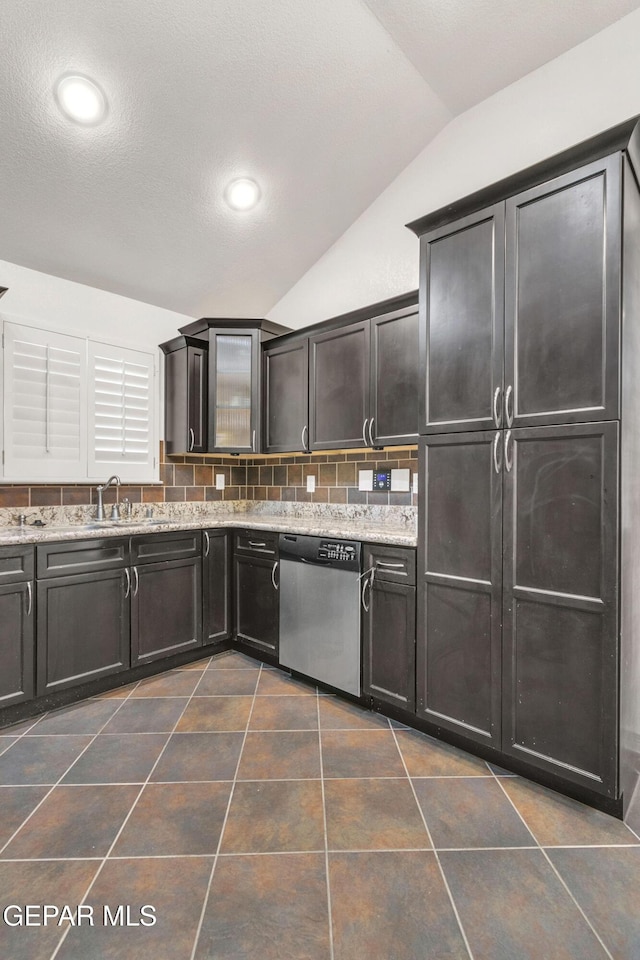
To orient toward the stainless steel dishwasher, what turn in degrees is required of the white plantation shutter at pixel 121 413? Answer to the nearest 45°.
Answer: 0° — it already faces it

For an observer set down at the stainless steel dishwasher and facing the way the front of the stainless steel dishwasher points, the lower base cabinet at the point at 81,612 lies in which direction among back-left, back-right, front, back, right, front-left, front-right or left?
front-right

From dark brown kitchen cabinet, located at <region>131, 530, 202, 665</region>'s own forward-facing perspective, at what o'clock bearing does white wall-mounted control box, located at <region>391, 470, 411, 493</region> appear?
The white wall-mounted control box is roughly at 11 o'clock from the dark brown kitchen cabinet.

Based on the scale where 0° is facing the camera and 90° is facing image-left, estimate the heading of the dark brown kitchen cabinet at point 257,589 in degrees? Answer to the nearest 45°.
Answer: approximately 45°

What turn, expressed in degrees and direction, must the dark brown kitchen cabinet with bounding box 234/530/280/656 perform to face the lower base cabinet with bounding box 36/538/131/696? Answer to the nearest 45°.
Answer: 0° — it already faces it

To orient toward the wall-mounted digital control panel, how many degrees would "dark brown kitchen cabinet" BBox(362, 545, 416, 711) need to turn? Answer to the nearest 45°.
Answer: approximately 135° to its right

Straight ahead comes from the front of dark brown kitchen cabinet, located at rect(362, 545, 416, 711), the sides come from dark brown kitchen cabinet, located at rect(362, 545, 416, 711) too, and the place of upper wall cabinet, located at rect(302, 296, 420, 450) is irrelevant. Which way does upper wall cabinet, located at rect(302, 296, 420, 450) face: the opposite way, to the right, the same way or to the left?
the same way

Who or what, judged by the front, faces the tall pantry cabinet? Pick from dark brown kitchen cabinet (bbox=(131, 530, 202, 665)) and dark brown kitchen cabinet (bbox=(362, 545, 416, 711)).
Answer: dark brown kitchen cabinet (bbox=(131, 530, 202, 665))

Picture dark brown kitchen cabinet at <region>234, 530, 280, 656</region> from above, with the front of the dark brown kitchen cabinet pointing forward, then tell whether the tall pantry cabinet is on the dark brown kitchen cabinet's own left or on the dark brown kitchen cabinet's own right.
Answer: on the dark brown kitchen cabinet's own left

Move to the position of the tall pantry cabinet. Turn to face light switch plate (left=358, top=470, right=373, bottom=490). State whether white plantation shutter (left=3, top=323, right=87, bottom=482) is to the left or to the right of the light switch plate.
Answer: left

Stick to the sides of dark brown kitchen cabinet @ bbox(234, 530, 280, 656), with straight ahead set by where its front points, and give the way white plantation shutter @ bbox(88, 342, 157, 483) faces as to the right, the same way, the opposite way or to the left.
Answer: to the left

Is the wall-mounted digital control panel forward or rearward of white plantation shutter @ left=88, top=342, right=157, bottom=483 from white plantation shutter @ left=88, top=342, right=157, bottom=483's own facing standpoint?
forward

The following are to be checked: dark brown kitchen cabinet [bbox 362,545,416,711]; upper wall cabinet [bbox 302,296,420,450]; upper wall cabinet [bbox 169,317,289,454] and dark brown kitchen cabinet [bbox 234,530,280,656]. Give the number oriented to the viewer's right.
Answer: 0

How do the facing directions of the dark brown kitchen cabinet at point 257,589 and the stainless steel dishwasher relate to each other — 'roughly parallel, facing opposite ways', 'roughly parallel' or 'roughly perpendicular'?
roughly parallel

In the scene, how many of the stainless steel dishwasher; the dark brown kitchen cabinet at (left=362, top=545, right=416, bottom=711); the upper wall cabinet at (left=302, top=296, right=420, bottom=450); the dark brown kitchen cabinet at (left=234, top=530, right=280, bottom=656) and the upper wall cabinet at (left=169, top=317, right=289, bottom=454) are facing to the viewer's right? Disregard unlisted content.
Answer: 0

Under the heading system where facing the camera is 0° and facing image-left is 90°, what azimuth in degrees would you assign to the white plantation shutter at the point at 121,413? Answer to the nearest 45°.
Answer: approximately 315°

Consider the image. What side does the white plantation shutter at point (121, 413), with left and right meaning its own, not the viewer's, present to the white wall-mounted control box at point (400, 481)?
front

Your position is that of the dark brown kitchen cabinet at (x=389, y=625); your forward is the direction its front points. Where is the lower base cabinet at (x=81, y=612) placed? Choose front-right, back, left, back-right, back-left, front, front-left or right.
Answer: front-right

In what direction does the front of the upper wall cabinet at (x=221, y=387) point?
toward the camera
